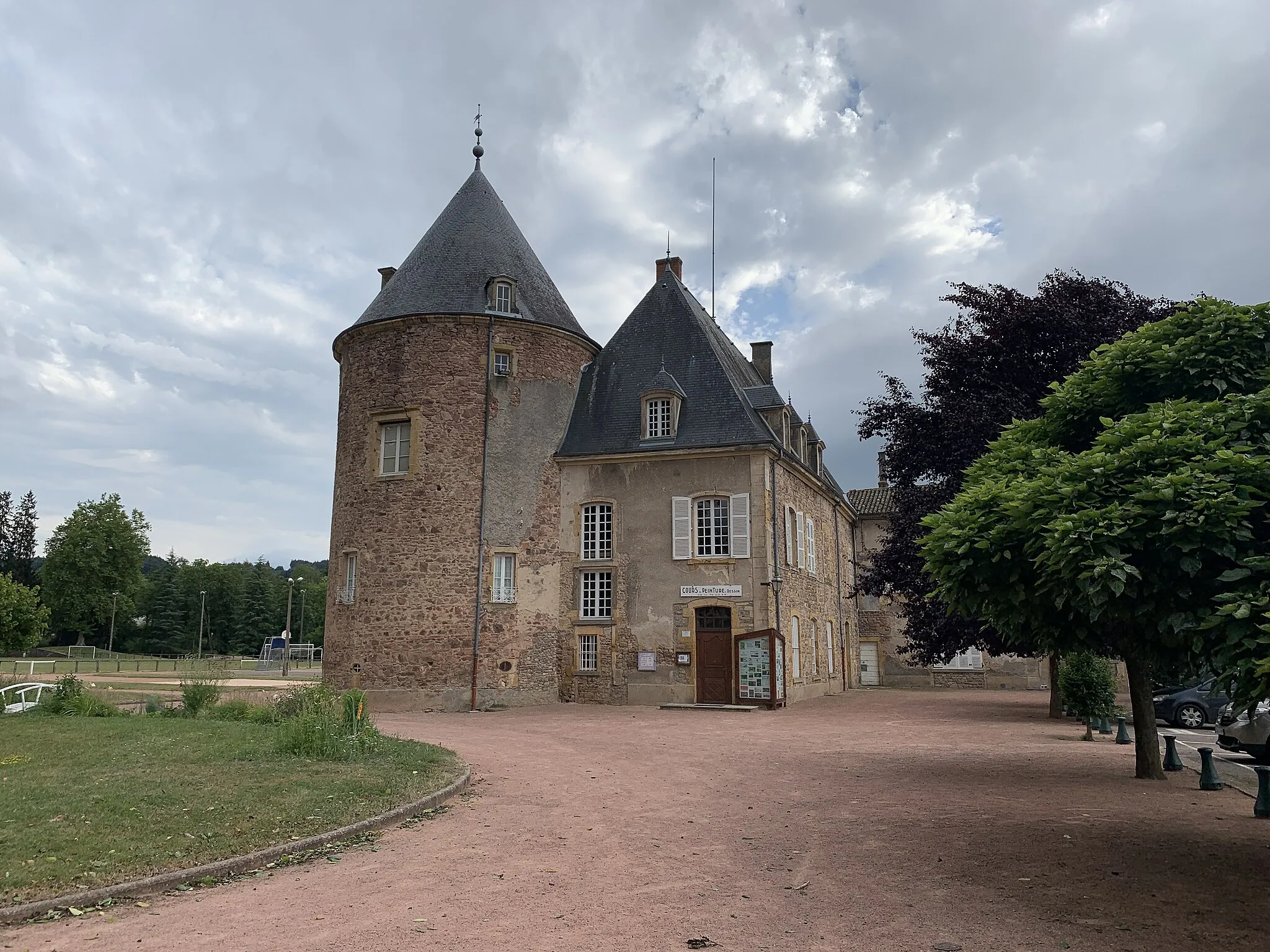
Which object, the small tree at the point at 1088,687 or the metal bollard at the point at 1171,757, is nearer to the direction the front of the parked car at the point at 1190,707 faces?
the small tree

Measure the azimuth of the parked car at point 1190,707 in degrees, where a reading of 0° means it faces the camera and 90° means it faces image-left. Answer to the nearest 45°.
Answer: approximately 90°

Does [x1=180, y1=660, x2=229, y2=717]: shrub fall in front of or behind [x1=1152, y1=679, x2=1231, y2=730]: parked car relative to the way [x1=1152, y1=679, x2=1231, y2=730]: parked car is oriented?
in front

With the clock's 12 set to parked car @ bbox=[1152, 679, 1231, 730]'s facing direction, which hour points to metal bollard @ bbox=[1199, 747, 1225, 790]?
The metal bollard is roughly at 9 o'clock from the parked car.

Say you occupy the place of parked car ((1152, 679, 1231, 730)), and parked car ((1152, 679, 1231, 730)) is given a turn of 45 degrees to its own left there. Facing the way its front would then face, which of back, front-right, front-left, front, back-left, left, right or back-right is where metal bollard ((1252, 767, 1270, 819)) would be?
front-left

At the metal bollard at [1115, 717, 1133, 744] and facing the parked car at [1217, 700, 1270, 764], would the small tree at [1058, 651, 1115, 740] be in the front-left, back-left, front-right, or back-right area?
back-left

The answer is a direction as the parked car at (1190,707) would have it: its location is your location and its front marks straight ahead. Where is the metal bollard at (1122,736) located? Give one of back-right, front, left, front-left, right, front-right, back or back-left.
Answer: left

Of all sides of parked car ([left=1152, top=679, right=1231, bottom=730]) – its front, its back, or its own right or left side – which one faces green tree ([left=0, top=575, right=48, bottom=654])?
front

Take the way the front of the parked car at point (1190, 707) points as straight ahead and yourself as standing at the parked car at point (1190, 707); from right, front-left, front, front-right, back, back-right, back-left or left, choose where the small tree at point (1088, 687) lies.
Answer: front-left

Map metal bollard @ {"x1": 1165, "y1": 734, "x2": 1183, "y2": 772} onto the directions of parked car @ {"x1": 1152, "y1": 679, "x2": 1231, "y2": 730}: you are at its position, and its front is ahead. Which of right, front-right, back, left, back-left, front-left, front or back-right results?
left

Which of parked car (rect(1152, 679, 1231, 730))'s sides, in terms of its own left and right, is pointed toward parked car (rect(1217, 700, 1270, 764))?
left
